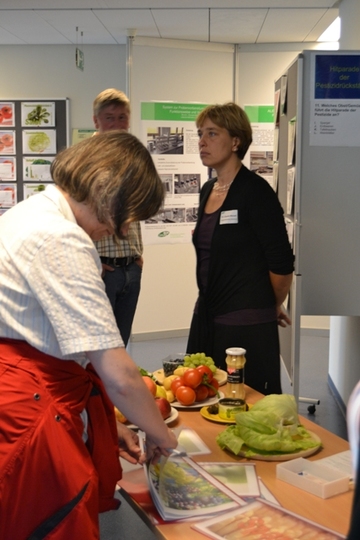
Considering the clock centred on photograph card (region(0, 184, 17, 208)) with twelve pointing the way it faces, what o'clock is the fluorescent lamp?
The fluorescent lamp is roughly at 10 o'clock from the photograph card.

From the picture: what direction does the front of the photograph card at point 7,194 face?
toward the camera

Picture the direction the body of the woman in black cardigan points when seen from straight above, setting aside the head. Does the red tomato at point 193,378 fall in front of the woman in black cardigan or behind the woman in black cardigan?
in front

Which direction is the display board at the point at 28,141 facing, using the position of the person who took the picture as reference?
facing the viewer

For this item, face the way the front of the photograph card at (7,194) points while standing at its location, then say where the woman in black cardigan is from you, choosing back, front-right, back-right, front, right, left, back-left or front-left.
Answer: front

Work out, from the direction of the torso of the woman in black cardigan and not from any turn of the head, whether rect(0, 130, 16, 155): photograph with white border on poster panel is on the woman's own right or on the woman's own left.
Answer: on the woman's own right

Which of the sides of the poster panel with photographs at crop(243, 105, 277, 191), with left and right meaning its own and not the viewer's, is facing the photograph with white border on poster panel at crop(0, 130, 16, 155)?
right

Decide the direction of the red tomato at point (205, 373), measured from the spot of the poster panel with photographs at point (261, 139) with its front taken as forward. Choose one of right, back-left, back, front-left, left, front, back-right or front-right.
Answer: front

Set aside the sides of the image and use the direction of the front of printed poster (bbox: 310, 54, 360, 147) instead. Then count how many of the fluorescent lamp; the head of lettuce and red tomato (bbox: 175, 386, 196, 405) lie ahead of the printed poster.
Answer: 2

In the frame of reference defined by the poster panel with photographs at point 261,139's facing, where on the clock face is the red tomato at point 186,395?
The red tomato is roughly at 12 o'clock from the poster panel with photographs.

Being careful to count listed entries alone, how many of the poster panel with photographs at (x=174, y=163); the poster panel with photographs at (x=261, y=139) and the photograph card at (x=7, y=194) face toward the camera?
3

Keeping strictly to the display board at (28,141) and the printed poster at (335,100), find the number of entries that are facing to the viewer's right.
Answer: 0
